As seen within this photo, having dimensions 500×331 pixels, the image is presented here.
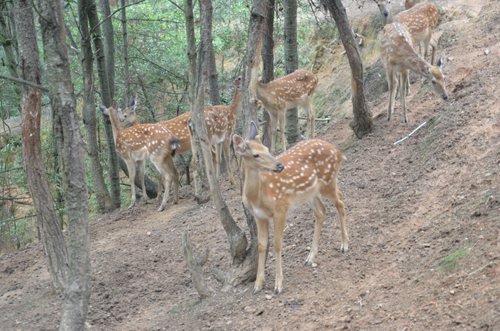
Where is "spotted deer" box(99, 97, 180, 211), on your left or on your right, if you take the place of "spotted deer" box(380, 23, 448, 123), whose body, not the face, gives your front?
on your right

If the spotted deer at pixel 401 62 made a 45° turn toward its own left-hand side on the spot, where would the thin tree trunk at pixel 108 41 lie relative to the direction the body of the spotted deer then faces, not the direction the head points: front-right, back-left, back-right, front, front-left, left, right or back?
back

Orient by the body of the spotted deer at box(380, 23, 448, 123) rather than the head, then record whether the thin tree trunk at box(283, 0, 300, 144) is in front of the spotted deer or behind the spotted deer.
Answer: behind

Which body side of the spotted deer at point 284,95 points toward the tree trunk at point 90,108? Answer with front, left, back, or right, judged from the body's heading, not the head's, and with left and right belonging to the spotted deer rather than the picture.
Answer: front

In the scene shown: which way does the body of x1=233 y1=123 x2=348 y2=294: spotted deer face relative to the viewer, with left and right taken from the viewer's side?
facing the viewer and to the left of the viewer

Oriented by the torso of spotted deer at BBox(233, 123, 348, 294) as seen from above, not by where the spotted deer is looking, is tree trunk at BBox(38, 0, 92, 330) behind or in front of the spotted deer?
in front

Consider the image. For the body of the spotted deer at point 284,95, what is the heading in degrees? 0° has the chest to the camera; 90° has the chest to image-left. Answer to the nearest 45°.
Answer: approximately 45°

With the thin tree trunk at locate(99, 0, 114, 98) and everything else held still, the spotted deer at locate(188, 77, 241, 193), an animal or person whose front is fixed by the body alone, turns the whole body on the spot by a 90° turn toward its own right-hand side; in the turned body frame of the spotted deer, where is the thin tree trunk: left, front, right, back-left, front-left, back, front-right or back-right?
right

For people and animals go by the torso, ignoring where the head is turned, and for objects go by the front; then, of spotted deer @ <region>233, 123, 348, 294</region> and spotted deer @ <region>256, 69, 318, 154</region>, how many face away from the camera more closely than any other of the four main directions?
0

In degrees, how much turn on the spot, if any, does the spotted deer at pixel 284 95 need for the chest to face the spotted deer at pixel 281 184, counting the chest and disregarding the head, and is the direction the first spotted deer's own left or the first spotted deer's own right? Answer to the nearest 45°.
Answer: approximately 45° to the first spotted deer's own left
